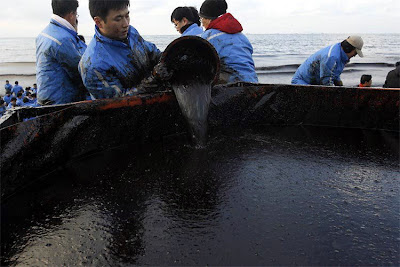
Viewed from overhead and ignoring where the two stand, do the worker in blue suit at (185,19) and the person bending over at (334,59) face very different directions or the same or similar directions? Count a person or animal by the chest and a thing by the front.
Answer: very different directions

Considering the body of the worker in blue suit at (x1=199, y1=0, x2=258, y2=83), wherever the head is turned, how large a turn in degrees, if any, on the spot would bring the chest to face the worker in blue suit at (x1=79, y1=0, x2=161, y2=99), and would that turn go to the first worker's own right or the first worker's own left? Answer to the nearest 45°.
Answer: approximately 90° to the first worker's own left

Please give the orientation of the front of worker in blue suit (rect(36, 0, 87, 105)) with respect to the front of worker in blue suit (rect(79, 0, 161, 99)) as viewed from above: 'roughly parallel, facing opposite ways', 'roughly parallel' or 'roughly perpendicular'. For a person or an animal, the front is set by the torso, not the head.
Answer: roughly perpendicular
